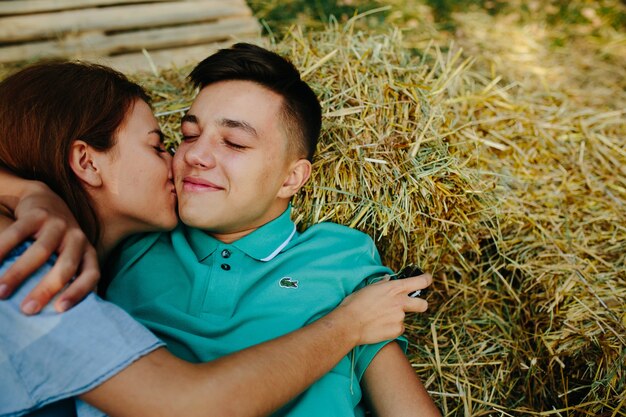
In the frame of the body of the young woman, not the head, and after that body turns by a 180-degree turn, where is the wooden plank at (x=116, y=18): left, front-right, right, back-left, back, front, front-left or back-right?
right

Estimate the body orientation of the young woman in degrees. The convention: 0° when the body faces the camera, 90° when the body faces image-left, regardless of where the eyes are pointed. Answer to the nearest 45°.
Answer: approximately 270°

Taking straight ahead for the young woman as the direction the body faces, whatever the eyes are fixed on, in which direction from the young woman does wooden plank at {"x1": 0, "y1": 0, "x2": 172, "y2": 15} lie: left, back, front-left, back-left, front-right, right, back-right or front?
left

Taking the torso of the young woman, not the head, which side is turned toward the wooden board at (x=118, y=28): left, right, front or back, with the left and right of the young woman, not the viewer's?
left

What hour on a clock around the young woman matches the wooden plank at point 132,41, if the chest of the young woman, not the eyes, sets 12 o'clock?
The wooden plank is roughly at 9 o'clock from the young woman.
